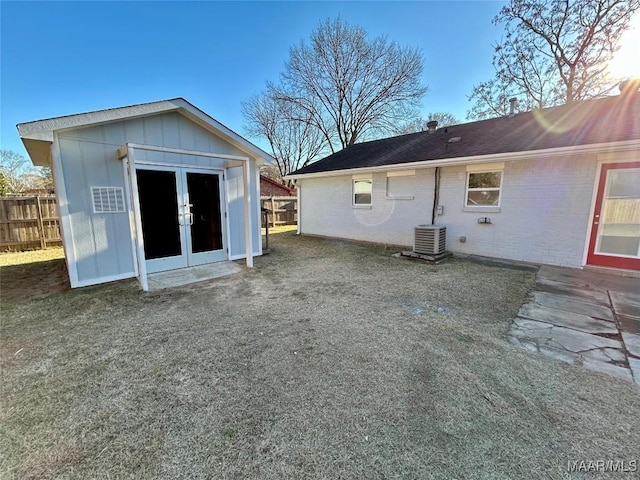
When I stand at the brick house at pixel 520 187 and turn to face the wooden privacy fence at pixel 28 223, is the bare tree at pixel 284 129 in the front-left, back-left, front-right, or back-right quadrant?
front-right

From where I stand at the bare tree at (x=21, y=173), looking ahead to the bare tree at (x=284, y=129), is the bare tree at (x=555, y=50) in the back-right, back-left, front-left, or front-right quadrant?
front-right

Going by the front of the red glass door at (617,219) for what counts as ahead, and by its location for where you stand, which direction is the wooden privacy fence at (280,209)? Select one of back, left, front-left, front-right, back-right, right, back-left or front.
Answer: right

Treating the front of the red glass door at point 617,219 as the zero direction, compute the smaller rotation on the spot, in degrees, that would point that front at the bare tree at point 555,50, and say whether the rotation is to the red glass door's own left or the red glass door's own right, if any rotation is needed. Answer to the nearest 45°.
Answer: approximately 180°

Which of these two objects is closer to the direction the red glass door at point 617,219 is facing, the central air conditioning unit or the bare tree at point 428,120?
the central air conditioning unit

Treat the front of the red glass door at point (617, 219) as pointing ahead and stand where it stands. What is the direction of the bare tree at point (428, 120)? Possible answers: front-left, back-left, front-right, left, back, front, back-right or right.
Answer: back-right

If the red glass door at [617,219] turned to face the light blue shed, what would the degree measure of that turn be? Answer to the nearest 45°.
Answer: approximately 45° to its right

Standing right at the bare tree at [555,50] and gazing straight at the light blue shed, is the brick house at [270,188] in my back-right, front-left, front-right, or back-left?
front-right

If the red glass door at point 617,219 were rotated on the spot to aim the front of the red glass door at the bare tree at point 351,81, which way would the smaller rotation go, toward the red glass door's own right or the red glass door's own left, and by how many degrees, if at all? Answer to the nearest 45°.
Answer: approximately 135° to the red glass door's own right

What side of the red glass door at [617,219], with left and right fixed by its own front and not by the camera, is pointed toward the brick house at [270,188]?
right

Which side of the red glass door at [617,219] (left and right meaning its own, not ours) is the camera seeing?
front

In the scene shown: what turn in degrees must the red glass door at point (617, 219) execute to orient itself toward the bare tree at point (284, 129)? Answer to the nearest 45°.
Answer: approximately 90° to its right

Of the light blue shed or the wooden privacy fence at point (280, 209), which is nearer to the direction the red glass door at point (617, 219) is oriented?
the light blue shed
